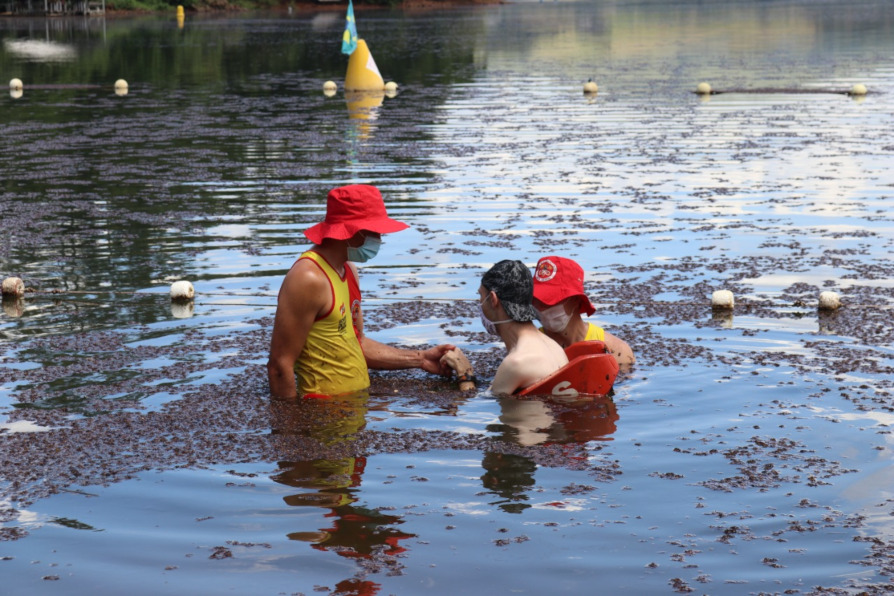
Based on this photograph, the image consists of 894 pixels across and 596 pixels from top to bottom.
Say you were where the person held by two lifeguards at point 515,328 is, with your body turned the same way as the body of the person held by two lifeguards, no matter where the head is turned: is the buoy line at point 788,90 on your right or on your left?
on your right

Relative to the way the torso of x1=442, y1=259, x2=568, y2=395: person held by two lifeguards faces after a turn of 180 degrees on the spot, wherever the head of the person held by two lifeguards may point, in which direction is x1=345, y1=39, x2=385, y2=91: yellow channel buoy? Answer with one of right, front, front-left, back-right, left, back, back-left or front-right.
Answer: back-left

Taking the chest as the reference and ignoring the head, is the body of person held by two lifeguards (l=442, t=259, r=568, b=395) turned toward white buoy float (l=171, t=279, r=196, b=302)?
yes

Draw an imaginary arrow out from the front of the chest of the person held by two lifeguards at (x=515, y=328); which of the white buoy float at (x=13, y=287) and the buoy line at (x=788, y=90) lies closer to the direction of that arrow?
the white buoy float

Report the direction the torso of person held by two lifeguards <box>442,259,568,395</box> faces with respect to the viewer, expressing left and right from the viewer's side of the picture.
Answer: facing away from the viewer and to the left of the viewer

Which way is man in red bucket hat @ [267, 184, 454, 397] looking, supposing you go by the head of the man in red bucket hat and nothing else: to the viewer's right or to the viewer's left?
to the viewer's right

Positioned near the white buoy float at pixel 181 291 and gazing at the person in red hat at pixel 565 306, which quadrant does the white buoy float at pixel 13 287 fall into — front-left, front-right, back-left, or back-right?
back-right

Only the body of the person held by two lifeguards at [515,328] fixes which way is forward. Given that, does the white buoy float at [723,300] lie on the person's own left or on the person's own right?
on the person's own right

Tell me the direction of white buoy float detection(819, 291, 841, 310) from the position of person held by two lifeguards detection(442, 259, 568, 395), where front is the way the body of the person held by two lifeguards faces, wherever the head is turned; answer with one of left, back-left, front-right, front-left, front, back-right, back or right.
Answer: right

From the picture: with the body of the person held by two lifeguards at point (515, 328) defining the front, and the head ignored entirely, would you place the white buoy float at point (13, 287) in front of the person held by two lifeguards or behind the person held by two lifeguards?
in front
